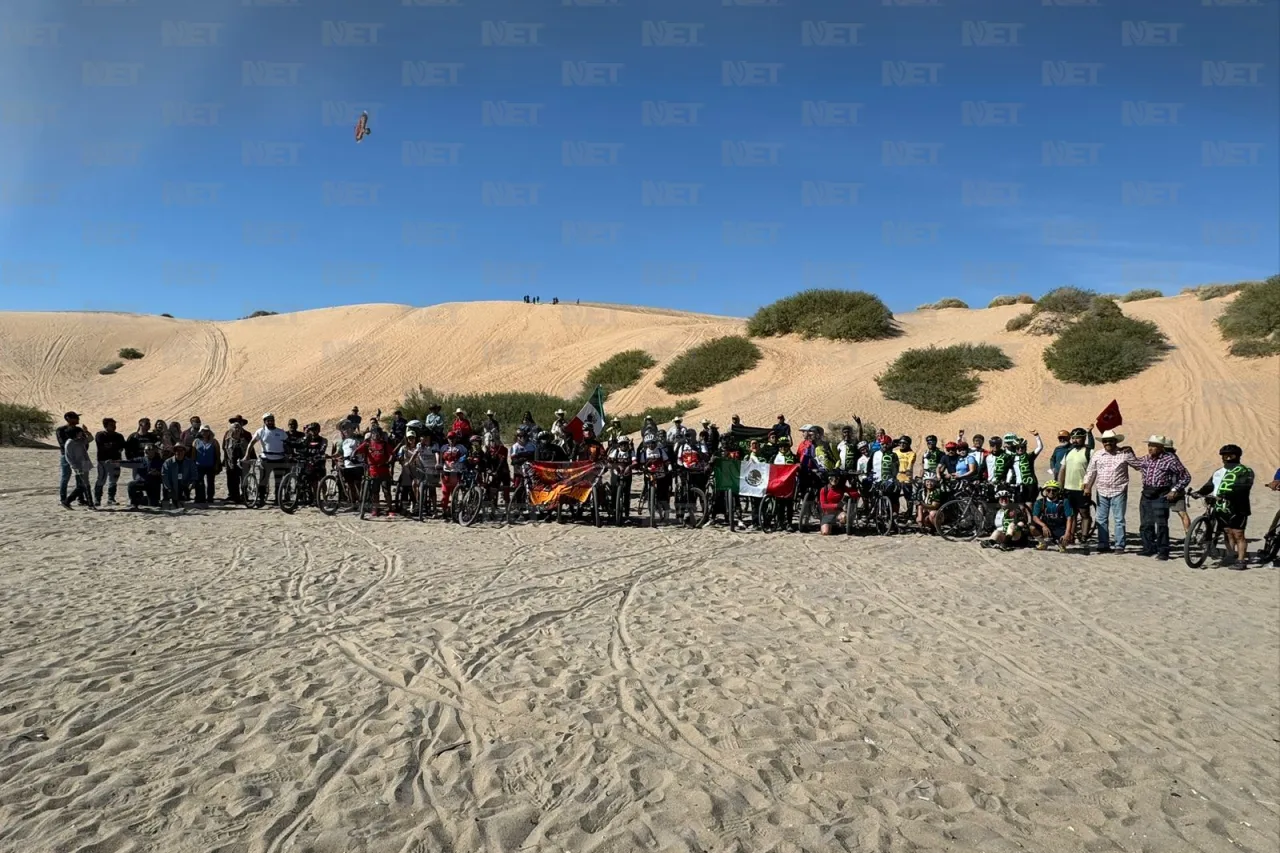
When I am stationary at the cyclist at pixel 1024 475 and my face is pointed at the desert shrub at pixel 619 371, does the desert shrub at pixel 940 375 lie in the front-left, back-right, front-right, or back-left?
front-right

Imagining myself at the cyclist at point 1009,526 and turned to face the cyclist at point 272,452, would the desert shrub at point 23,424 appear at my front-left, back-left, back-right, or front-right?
front-right

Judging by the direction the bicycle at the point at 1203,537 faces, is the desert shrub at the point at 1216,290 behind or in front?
behind

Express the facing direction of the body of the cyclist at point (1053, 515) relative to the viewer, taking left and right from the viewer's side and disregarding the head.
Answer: facing the viewer

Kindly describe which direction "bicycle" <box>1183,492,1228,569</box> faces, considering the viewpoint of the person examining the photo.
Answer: facing the viewer and to the left of the viewer

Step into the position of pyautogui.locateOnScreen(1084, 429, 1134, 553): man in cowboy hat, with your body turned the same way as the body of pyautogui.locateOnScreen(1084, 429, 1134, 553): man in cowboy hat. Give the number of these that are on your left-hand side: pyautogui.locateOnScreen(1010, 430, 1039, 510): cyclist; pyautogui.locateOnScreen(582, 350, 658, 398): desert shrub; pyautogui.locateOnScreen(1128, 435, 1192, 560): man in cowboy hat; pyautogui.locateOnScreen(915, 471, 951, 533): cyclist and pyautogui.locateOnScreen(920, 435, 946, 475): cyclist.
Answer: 1

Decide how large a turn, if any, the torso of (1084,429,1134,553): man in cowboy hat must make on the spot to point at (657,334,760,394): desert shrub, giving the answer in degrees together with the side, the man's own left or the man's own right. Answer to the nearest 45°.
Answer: approximately 135° to the man's own right

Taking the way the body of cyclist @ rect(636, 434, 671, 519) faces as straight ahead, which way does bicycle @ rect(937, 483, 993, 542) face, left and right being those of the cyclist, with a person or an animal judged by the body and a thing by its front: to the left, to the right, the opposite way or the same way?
to the right

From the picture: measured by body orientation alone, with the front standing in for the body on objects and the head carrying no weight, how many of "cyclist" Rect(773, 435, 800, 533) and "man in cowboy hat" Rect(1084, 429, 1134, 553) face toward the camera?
2

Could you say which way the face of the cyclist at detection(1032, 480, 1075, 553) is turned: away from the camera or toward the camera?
toward the camera

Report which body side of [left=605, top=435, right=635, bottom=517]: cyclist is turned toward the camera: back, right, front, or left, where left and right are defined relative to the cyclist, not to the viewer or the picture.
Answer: front

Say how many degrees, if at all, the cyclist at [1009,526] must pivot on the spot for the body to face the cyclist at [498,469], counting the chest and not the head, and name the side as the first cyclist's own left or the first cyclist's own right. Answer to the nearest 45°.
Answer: approximately 45° to the first cyclist's own right

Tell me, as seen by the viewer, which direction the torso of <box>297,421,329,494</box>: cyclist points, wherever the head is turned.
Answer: toward the camera

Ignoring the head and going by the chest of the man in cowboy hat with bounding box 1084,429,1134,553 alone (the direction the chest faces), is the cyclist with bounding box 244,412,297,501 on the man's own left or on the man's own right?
on the man's own right

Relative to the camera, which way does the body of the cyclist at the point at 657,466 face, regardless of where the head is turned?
toward the camera

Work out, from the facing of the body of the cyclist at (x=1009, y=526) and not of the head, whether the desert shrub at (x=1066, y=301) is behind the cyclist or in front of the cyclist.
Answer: behind
